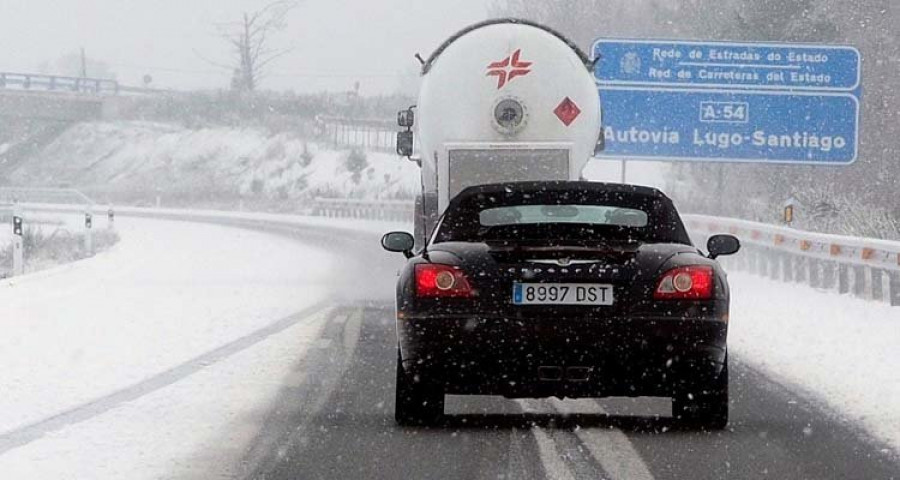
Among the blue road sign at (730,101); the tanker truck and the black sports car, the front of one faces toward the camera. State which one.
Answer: the blue road sign

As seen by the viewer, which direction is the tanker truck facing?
away from the camera

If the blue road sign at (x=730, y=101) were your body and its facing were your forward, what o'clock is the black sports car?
The black sports car is roughly at 12 o'clock from the blue road sign.

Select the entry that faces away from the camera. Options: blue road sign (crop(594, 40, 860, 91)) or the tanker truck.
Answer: the tanker truck

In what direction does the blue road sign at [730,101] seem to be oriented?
toward the camera

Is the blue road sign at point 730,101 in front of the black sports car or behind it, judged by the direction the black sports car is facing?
in front

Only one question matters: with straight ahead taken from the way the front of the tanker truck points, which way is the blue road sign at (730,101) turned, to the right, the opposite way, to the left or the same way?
the opposite way

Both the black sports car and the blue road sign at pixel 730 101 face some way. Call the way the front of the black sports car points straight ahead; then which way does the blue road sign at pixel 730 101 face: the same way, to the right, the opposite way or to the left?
the opposite way

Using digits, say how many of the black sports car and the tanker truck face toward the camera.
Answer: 0

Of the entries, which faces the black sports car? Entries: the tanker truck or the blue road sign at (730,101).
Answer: the blue road sign

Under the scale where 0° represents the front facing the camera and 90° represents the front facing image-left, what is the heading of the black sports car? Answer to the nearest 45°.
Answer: approximately 180°

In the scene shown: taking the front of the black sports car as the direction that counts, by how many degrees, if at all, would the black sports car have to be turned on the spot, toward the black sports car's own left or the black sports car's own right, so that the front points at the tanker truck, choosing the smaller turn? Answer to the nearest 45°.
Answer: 0° — it already faces it

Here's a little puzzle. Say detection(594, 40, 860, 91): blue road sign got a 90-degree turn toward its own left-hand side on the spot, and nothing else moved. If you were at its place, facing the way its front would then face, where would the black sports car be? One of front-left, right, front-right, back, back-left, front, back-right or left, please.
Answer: right

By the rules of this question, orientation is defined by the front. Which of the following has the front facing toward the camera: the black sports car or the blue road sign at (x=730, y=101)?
the blue road sign
